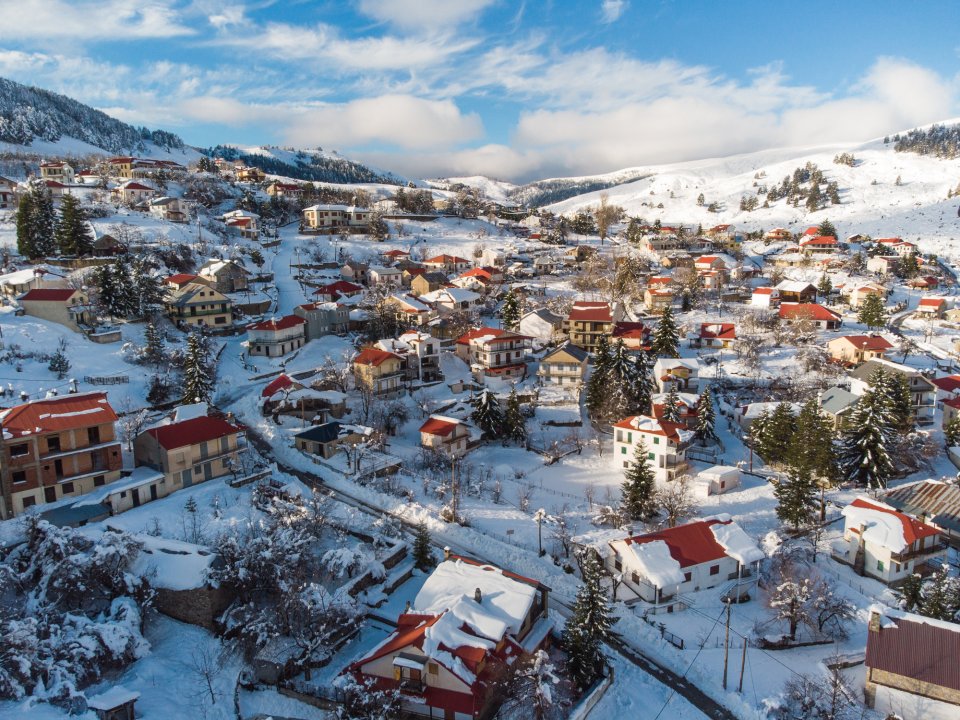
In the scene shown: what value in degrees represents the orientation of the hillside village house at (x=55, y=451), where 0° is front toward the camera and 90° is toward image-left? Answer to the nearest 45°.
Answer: approximately 315°

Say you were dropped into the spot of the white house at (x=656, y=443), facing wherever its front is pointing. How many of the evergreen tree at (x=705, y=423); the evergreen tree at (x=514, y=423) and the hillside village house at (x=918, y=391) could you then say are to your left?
2

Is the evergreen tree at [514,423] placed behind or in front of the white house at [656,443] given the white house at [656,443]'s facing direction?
behind

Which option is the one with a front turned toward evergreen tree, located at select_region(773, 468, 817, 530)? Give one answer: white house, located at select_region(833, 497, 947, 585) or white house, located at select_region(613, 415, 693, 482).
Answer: white house, located at select_region(613, 415, 693, 482)

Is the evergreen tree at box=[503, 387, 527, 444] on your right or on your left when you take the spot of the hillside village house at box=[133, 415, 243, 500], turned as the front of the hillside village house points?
on your left

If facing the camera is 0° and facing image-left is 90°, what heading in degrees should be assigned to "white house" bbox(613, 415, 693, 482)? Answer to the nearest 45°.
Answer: approximately 315°
